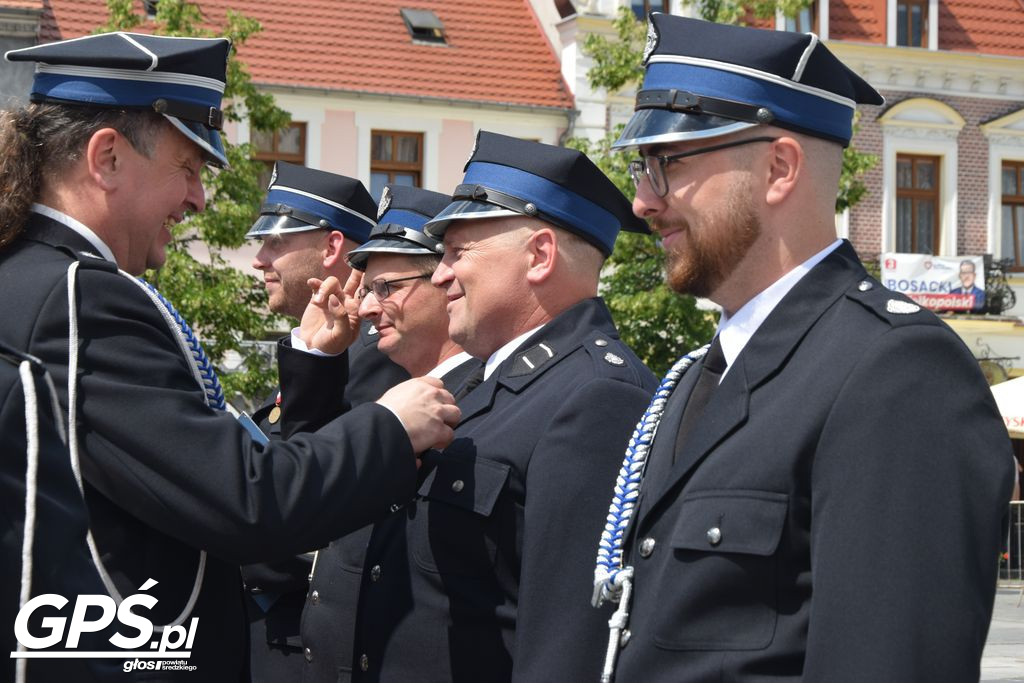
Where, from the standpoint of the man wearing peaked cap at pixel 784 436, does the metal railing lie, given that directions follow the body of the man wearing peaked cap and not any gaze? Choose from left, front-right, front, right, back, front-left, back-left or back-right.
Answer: back-right

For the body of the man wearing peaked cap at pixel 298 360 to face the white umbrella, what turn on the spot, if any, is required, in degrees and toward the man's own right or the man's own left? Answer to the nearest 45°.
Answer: approximately 135° to the man's own right

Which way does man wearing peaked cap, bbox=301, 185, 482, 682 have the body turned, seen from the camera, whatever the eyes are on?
to the viewer's left

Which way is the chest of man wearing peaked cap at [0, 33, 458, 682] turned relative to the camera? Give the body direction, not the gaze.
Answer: to the viewer's right

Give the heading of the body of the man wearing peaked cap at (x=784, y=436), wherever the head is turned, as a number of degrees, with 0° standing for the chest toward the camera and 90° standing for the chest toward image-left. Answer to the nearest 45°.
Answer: approximately 45°

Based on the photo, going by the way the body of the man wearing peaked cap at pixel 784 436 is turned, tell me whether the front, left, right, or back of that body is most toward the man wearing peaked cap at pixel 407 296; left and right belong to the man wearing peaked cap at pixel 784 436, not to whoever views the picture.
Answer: right

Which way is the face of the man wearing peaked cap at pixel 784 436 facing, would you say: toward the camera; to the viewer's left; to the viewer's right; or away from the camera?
to the viewer's left

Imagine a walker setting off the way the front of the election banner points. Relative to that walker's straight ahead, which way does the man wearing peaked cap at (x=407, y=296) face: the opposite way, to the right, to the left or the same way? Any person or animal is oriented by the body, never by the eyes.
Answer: to the right

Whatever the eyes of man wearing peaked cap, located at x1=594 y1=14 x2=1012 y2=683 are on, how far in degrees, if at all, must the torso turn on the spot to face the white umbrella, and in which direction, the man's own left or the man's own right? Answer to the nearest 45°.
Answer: approximately 135° to the man's own right

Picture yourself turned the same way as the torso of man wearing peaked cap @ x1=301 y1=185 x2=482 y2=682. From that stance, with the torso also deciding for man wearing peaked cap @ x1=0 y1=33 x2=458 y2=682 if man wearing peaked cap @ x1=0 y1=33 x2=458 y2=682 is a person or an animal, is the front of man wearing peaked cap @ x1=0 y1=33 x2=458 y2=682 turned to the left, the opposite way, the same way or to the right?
the opposite way
